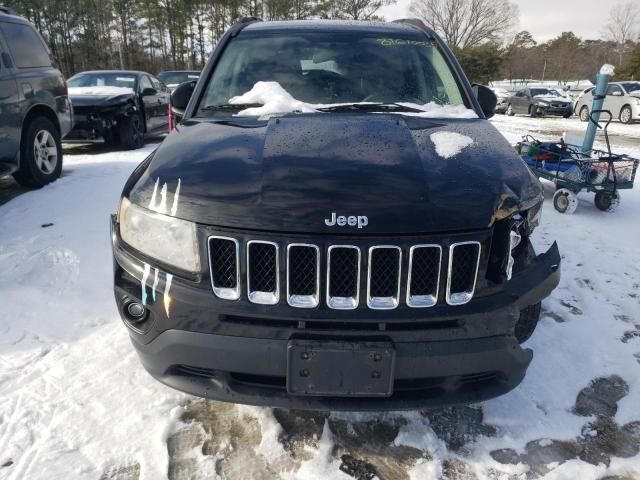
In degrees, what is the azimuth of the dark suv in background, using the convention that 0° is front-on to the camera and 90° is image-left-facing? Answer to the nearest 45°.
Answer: approximately 45°

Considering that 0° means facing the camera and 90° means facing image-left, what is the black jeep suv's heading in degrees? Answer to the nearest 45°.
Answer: approximately 0°

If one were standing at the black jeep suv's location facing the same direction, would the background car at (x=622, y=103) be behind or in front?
behind

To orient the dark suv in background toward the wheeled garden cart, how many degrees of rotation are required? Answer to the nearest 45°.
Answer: approximately 90° to its left

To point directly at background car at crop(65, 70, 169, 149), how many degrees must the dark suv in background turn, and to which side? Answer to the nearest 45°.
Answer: approximately 180°
